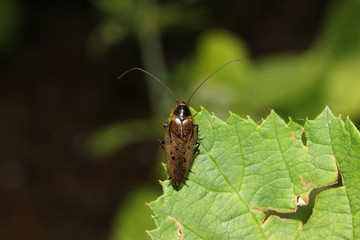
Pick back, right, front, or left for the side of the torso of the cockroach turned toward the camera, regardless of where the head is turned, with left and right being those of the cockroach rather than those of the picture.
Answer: back
